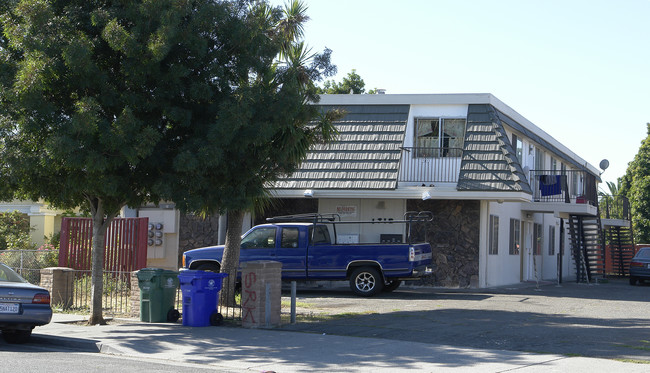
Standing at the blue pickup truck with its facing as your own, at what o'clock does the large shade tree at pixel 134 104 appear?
The large shade tree is roughly at 10 o'clock from the blue pickup truck.

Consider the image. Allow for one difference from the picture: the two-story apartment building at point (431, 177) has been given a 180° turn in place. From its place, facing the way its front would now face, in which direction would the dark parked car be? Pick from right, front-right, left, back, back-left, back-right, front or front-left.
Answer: front-right

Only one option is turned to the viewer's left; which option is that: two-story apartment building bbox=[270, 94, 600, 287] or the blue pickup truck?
the blue pickup truck

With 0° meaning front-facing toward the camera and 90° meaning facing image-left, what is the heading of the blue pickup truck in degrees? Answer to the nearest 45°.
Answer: approximately 90°

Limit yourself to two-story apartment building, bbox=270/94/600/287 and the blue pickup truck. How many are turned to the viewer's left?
1

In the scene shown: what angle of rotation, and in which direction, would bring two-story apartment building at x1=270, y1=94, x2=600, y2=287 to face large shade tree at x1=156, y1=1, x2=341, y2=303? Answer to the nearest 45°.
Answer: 0° — it already faces it

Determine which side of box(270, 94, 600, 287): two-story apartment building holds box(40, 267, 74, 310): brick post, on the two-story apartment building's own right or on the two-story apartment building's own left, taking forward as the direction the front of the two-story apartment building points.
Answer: on the two-story apartment building's own right

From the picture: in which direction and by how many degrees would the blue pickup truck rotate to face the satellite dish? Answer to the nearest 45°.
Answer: approximately 135° to its right

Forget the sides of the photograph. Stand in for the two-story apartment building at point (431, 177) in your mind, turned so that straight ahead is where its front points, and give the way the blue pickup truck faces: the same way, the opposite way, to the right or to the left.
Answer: to the right

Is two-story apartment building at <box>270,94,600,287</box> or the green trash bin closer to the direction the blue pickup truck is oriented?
the green trash bin

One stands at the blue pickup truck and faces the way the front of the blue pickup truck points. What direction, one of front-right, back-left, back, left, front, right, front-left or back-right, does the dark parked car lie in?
back-right

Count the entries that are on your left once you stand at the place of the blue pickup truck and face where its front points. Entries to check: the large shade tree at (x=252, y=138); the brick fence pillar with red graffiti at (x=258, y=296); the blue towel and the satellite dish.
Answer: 2

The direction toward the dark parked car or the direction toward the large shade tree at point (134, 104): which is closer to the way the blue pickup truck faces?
the large shade tree
